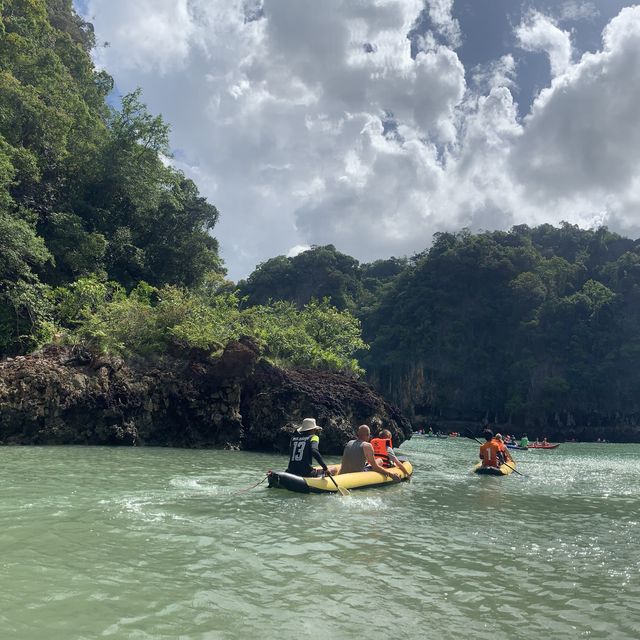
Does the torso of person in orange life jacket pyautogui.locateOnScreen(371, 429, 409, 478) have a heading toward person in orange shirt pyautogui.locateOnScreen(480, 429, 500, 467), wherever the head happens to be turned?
yes

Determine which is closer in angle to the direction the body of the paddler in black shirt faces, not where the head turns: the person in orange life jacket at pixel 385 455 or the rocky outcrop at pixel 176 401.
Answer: the person in orange life jacket

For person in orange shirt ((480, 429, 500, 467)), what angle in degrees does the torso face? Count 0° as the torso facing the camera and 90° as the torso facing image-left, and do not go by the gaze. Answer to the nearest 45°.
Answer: approximately 180°

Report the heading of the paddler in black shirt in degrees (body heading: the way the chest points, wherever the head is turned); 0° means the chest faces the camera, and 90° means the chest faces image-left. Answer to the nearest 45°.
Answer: approximately 225°

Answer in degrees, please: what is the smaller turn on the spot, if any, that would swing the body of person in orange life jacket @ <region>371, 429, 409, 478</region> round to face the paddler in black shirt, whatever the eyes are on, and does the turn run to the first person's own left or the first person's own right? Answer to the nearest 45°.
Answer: approximately 180°

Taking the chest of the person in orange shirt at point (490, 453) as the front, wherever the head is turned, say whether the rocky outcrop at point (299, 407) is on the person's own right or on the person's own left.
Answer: on the person's own left

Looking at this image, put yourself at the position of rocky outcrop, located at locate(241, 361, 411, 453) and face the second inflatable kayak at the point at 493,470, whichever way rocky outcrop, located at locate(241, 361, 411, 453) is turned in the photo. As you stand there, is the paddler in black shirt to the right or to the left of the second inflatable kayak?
right

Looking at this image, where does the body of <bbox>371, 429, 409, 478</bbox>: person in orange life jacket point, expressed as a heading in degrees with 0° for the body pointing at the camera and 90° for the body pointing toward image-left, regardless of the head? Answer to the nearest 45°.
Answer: approximately 225°
